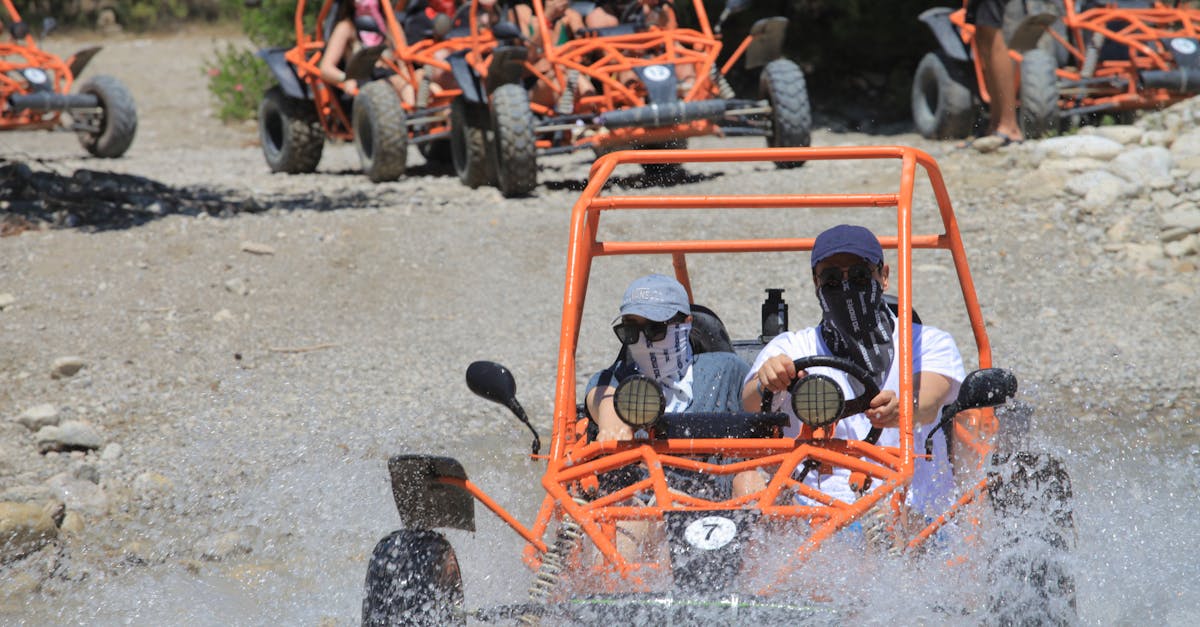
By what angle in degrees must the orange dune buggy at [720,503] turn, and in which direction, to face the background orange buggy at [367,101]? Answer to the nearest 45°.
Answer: approximately 180°

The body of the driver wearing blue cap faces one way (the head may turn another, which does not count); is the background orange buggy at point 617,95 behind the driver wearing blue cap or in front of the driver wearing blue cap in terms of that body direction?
behind

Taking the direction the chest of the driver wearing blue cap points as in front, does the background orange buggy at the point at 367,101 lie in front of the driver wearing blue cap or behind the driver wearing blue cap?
behind

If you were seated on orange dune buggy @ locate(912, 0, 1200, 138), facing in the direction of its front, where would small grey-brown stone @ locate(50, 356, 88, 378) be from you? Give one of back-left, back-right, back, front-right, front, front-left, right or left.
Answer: right
